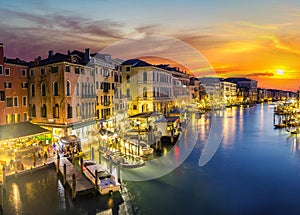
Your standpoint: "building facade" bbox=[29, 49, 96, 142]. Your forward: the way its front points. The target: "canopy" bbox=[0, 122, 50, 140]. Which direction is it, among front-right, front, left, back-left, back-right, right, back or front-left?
right

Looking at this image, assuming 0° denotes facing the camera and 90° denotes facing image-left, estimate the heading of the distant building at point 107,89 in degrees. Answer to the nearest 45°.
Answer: approximately 315°

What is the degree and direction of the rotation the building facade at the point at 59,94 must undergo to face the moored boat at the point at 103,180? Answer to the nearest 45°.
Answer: approximately 45° to its right

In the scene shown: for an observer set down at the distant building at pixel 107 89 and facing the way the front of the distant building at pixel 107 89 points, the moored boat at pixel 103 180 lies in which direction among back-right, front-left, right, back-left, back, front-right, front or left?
front-right

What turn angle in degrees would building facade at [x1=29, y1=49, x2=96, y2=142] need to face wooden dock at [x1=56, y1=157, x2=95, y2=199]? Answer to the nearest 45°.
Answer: approximately 45° to its right

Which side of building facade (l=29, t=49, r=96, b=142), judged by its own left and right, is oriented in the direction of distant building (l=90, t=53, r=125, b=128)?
left

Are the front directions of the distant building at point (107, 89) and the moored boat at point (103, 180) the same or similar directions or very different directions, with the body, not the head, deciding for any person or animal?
very different directions

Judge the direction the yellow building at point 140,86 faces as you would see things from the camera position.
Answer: facing the viewer and to the right of the viewer

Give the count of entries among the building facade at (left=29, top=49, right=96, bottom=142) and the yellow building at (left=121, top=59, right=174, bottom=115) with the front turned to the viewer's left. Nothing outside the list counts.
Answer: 0

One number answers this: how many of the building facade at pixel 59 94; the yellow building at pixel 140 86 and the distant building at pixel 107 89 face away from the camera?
0

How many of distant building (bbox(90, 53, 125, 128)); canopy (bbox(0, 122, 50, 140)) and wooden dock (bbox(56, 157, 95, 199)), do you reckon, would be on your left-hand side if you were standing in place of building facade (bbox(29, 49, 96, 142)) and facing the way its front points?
1
